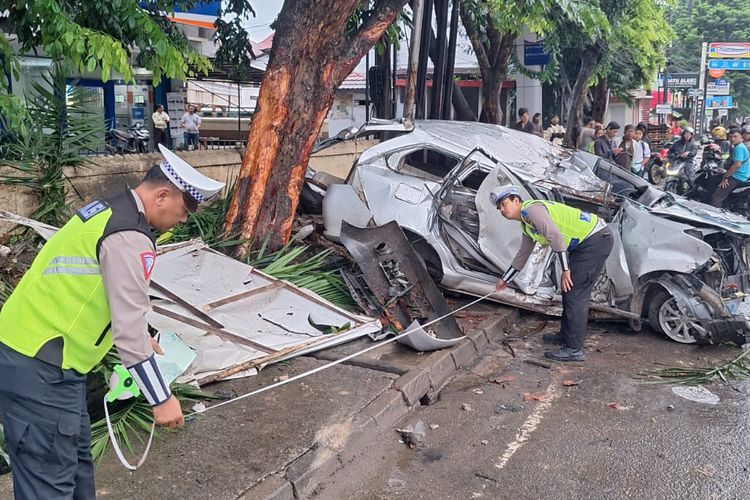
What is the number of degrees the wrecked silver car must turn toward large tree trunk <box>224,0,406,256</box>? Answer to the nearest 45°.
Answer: approximately 135° to its right

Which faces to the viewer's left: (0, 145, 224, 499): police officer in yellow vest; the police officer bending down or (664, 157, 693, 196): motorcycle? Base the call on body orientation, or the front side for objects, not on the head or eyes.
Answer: the police officer bending down

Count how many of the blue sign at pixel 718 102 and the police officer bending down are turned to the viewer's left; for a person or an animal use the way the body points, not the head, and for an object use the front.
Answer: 1

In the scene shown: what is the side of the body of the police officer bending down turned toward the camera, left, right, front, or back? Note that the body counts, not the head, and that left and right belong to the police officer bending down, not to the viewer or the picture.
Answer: left

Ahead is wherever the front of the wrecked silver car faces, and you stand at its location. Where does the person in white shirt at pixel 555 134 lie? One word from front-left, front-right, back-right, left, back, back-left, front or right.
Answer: back-left

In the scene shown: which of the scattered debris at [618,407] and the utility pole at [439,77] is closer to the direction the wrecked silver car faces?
the scattered debris

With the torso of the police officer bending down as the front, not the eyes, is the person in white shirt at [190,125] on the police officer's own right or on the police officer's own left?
on the police officer's own right

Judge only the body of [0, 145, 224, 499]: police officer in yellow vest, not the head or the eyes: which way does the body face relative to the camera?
to the viewer's right

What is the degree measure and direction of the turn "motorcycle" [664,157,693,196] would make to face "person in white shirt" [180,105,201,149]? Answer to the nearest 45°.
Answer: approximately 45° to its right

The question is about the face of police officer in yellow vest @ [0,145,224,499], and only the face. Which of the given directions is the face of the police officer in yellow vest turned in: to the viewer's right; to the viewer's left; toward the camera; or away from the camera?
to the viewer's right

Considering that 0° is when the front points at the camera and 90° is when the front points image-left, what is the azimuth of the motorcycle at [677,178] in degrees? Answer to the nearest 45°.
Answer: approximately 315°

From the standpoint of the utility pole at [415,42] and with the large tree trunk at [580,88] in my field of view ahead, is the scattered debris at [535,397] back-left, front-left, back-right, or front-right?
back-right

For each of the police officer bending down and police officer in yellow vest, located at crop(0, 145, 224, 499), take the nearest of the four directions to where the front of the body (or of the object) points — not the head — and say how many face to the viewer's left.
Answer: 1
